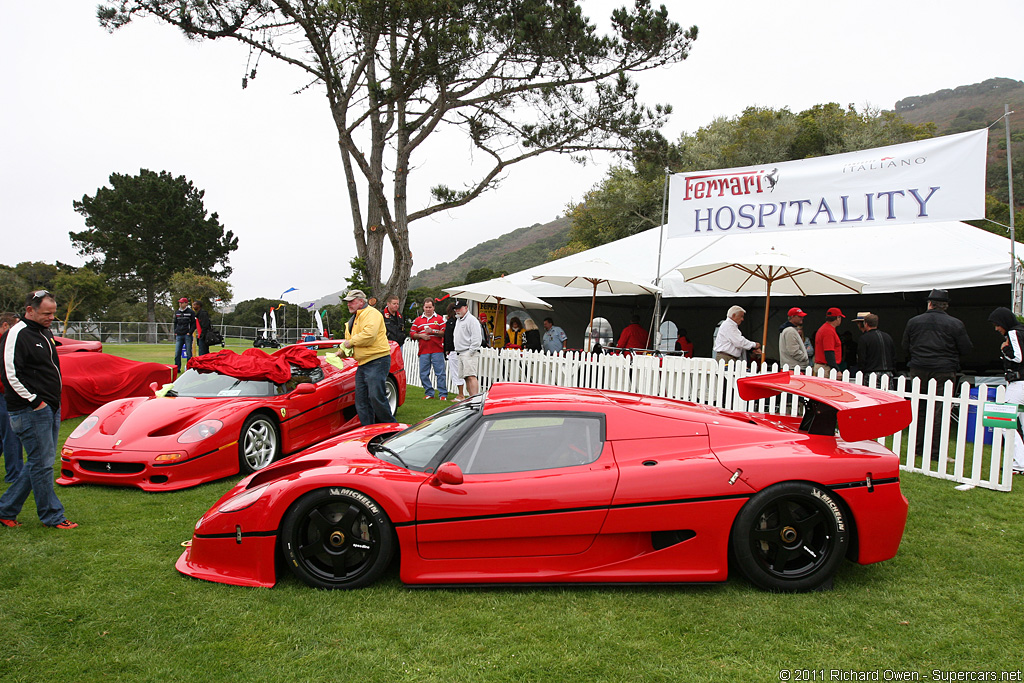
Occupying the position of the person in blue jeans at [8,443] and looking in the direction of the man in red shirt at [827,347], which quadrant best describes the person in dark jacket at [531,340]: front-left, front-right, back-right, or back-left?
front-left

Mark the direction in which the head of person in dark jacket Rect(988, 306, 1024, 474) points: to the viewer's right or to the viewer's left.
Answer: to the viewer's left

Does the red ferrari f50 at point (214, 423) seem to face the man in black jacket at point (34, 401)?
yes

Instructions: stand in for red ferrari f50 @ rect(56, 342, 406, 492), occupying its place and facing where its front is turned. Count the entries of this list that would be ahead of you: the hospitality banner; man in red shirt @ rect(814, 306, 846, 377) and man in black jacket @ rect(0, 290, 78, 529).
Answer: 1

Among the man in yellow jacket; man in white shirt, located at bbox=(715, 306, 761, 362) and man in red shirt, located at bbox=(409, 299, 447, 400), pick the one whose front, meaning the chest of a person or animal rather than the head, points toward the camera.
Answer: the man in red shirt

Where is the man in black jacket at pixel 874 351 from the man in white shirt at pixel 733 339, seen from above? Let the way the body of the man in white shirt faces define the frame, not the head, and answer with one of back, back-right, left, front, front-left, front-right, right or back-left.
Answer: front

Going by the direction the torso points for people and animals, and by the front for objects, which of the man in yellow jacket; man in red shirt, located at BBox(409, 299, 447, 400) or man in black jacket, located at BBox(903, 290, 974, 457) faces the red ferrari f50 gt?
the man in red shirt

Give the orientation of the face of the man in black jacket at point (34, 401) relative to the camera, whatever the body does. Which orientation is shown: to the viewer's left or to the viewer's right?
to the viewer's right

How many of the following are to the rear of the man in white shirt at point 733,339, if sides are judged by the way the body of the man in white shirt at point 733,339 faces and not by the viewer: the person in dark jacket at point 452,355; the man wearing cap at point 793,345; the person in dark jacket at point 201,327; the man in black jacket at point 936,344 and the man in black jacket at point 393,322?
3

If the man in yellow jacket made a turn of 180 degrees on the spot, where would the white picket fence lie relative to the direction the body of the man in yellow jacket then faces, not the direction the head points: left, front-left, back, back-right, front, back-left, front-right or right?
front

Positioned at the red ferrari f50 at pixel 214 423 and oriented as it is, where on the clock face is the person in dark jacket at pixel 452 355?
The person in dark jacket is roughly at 6 o'clock from the red ferrari f50.

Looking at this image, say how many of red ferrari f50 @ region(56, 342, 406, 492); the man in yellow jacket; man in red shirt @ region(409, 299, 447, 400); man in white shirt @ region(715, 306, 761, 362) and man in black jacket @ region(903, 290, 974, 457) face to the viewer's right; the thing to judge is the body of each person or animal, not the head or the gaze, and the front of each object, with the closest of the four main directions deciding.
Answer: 1

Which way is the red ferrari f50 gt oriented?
to the viewer's left

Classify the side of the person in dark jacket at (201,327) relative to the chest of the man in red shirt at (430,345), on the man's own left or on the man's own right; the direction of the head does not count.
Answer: on the man's own right

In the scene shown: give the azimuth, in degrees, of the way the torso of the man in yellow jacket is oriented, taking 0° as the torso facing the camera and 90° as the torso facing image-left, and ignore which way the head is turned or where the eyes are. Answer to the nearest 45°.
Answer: approximately 90°

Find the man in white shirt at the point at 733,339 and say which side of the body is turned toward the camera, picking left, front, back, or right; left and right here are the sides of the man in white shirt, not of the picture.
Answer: right

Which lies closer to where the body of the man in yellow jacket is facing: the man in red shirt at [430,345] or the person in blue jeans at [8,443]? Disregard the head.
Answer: the person in blue jeans

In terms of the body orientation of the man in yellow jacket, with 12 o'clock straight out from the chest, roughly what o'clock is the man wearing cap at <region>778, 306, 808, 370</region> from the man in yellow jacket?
The man wearing cap is roughly at 6 o'clock from the man in yellow jacket.
